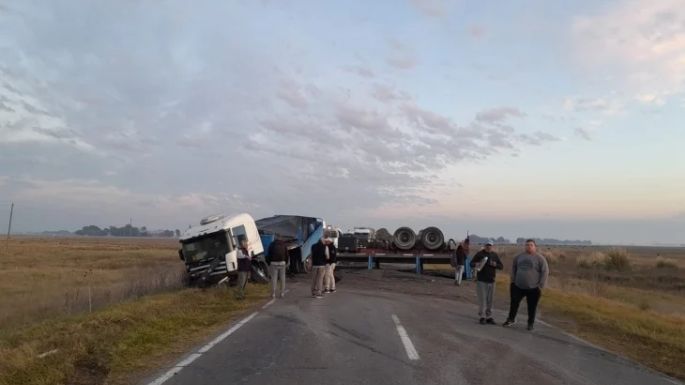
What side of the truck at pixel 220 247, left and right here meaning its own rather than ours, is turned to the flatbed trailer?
back

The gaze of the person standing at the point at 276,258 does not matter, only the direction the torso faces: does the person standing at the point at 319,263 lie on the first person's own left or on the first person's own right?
on the first person's own right

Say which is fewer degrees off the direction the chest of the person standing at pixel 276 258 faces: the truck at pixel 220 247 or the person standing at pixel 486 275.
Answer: the truck

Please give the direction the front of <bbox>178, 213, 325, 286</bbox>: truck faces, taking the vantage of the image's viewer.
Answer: facing the viewer and to the left of the viewer

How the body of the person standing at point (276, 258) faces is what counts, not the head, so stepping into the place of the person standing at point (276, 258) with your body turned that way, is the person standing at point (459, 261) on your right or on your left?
on your right

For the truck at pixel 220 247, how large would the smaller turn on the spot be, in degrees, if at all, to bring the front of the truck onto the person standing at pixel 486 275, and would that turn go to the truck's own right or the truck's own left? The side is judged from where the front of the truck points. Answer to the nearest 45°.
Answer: approximately 90° to the truck's own left

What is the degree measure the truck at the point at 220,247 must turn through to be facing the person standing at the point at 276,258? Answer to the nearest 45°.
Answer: approximately 90° to its left

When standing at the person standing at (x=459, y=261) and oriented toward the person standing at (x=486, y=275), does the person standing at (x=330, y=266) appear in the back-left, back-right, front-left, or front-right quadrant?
front-right

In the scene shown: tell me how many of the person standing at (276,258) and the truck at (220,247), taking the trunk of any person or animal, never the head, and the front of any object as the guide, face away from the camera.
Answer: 1

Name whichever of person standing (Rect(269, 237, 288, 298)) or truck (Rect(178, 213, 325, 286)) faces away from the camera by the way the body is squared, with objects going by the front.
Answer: the person standing

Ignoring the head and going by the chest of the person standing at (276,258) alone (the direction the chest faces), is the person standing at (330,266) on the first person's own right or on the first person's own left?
on the first person's own right

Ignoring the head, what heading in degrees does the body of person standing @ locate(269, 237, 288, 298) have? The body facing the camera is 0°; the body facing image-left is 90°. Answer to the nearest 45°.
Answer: approximately 180°
